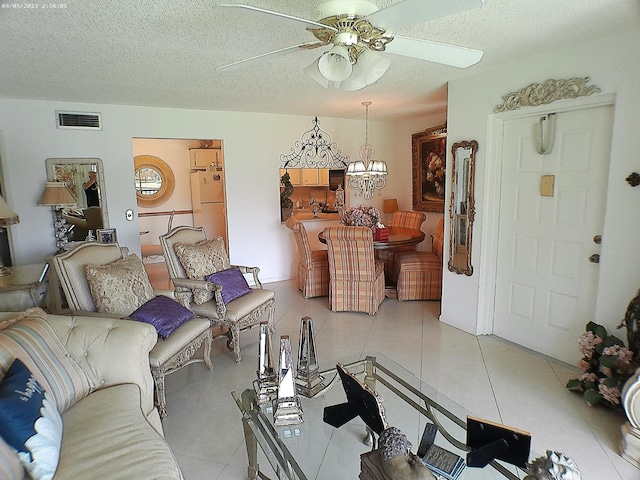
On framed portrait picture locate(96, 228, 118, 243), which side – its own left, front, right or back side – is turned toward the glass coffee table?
front

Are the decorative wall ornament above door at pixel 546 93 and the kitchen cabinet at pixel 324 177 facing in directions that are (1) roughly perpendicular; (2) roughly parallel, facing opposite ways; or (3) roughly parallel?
roughly perpendicular

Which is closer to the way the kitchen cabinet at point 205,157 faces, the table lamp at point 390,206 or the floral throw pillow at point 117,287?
the floral throw pillow

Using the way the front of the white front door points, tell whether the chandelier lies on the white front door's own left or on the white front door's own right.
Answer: on the white front door's own right

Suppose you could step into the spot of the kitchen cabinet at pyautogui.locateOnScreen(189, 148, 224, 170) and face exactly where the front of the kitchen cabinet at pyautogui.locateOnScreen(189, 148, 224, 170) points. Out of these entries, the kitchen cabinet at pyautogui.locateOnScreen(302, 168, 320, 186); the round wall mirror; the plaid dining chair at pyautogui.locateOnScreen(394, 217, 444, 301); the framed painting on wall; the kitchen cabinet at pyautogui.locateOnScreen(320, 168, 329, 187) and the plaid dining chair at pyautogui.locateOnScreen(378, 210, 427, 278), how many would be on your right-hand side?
1

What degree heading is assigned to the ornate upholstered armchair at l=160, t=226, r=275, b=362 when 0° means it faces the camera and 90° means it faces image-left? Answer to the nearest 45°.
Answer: approximately 315°

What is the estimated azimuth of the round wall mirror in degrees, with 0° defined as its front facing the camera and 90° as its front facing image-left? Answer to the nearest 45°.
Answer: approximately 0°

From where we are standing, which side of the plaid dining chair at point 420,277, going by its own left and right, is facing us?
left

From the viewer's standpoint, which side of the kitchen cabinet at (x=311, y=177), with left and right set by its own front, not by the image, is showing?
front

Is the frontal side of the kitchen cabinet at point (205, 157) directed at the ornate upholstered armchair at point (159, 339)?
yes

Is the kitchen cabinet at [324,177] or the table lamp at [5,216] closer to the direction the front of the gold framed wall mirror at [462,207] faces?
the table lamp

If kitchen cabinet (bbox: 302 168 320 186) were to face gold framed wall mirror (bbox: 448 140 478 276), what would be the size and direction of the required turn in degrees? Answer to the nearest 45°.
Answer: approximately 45° to its left

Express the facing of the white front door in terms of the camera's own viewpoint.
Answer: facing the viewer and to the left of the viewer

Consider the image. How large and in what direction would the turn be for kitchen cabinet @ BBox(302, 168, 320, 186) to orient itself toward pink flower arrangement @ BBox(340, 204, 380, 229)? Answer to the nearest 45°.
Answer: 0° — it already faces it

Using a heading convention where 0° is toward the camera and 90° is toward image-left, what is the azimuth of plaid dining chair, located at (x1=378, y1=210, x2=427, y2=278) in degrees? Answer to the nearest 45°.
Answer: approximately 45°

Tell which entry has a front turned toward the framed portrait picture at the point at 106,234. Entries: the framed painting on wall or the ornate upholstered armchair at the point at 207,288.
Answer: the framed painting on wall

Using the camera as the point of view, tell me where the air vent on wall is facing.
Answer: facing the viewer

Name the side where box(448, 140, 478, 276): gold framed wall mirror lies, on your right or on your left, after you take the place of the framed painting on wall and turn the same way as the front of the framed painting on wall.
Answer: on your left

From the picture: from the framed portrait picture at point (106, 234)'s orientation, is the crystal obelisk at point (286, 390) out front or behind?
out front
